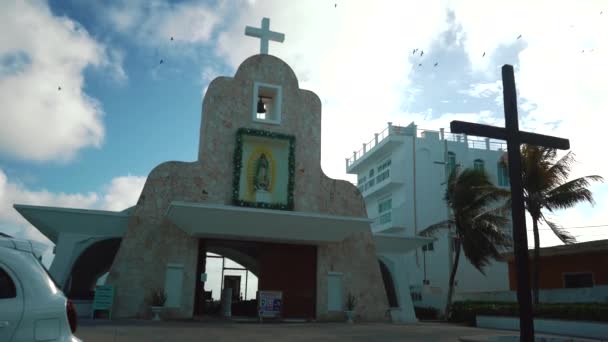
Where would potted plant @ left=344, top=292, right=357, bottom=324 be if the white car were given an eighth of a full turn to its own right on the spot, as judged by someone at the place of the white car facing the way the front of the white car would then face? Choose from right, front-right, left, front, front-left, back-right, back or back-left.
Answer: right

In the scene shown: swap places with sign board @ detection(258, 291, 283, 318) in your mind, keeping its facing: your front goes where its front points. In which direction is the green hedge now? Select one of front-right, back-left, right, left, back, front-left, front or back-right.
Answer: left

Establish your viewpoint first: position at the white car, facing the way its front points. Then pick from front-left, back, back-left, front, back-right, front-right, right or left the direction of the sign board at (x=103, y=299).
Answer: right

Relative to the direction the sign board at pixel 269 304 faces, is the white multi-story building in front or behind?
behind

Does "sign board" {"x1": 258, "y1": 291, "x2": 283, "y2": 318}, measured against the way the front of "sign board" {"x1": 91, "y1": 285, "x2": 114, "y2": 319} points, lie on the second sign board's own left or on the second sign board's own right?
on the second sign board's own left

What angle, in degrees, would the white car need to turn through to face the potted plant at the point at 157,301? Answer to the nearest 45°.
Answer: approximately 90° to its right

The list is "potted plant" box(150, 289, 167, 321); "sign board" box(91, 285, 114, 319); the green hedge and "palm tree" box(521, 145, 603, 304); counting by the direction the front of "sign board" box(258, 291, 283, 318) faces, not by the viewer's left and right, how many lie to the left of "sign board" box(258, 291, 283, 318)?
2

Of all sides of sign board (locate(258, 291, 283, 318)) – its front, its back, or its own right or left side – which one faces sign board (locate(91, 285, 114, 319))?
right

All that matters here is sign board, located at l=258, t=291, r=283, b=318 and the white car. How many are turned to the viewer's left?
1

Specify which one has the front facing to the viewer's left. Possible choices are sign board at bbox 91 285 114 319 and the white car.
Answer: the white car

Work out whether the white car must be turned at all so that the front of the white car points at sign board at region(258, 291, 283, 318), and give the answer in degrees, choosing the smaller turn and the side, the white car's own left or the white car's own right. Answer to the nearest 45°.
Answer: approximately 135° to the white car's own right

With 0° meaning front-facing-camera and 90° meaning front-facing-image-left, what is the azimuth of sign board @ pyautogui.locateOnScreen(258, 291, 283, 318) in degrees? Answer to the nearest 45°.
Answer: approximately 0°

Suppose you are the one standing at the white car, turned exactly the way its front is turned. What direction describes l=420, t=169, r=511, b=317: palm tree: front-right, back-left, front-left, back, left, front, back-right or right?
back-right

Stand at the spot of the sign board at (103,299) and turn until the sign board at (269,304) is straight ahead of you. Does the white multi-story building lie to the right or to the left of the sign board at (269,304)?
left

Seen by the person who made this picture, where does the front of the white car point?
facing to the left of the viewer

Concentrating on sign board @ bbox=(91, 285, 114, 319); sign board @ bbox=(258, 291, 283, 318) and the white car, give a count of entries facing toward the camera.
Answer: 2
